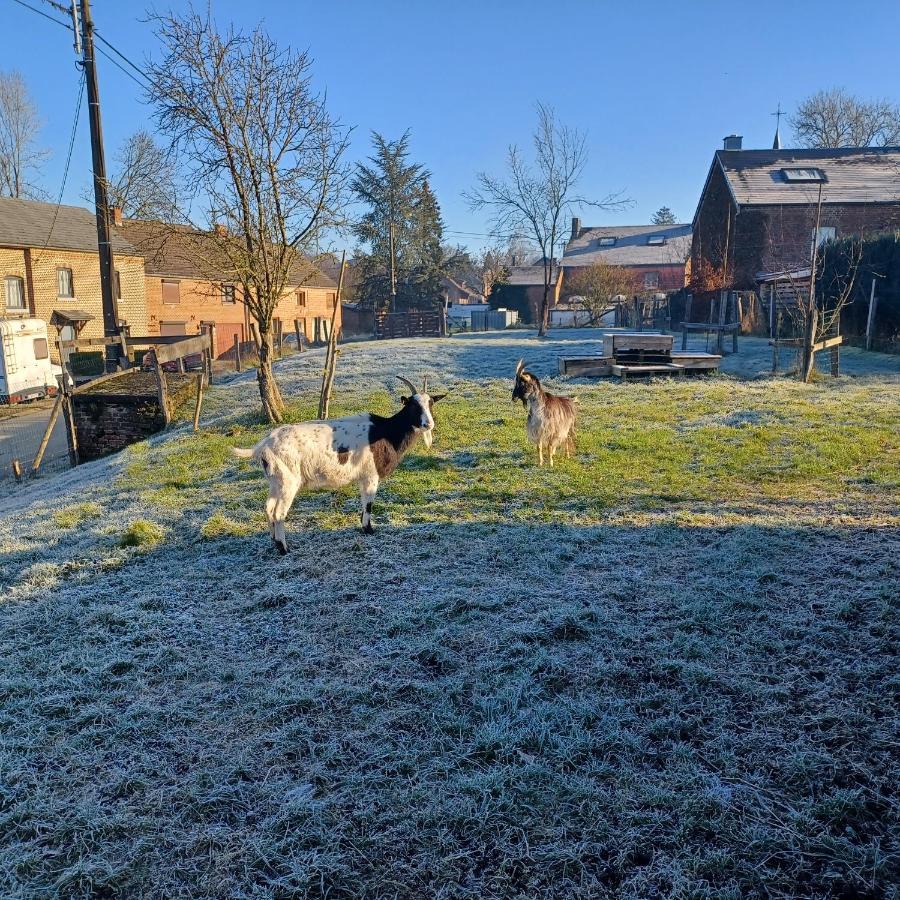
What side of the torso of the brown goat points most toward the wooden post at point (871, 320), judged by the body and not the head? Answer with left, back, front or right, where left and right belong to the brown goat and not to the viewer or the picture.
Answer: back

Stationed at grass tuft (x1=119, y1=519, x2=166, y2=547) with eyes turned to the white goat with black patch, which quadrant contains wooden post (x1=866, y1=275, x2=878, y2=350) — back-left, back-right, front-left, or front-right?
front-left

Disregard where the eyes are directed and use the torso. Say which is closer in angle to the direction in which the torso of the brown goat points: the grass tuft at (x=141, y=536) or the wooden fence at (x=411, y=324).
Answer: the grass tuft

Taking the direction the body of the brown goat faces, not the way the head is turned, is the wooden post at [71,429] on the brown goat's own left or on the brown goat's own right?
on the brown goat's own right

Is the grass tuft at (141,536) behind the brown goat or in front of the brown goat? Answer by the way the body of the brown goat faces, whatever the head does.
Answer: in front

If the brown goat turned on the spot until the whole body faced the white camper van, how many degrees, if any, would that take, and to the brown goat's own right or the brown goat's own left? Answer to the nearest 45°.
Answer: approximately 90° to the brown goat's own right

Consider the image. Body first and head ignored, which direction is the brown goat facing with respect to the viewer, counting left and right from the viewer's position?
facing the viewer and to the left of the viewer

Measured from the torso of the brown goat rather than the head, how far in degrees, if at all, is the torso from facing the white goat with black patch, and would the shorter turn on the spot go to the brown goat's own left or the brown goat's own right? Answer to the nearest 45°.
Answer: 0° — it already faces it

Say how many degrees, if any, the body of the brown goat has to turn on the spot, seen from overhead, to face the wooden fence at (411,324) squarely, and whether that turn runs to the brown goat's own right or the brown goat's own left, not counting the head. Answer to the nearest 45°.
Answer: approximately 135° to the brown goat's own right

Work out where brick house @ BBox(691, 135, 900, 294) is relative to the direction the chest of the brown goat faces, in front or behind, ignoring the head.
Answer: behind

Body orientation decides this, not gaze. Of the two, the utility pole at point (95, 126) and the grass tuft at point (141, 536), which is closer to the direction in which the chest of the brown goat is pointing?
the grass tuft

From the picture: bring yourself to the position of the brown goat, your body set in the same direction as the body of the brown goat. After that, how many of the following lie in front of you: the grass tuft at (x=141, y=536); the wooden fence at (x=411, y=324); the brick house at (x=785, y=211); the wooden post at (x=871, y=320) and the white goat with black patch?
2
